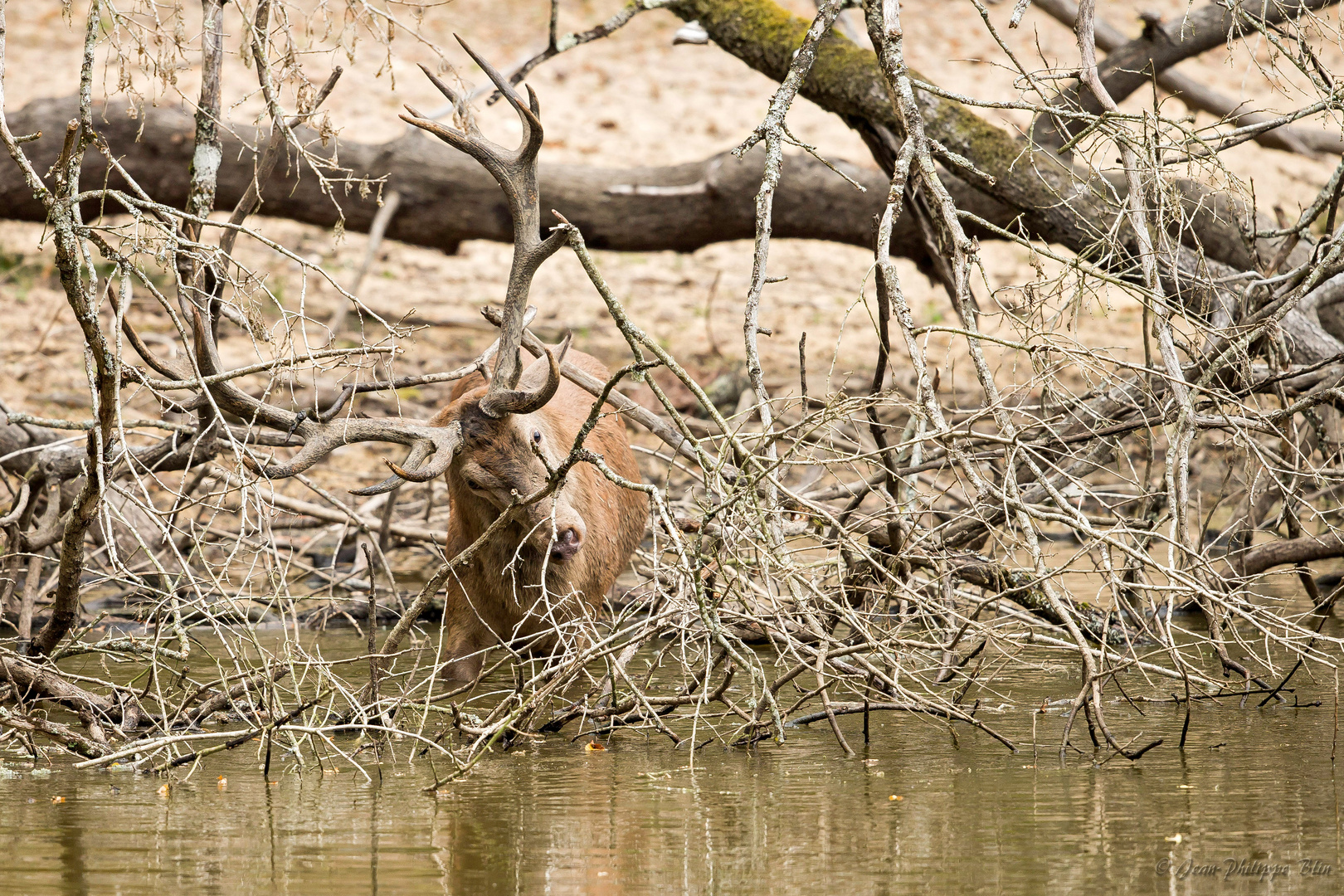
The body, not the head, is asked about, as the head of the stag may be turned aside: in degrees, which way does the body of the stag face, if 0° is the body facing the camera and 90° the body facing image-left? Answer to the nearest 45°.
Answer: approximately 0°

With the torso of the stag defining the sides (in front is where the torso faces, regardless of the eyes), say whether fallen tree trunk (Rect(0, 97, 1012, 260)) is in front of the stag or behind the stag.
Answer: behind
